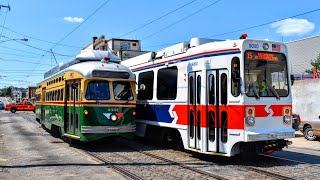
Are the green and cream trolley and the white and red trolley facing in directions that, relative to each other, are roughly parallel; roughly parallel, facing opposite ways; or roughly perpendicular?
roughly parallel

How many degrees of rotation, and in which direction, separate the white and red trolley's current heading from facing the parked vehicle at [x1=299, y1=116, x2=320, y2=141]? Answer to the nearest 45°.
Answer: approximately 90° to its left

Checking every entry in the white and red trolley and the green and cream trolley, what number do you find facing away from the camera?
0

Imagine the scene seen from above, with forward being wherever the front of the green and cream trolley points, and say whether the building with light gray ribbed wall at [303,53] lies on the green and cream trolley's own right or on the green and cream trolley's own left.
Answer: on the green and cream trolley's own left

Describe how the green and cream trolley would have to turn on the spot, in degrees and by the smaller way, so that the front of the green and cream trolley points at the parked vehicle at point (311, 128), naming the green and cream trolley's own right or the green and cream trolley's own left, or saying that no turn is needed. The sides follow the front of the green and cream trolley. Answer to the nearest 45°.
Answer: approximately 45° to the green and cream trolley's own left

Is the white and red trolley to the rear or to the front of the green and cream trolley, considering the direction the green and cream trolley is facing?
to the front

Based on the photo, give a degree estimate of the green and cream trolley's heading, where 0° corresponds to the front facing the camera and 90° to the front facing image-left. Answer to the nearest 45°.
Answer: approximately 315°

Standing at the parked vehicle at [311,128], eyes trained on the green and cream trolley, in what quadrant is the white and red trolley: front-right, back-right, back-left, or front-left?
front-left

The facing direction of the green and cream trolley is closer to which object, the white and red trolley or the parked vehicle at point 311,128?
the white and red trolley

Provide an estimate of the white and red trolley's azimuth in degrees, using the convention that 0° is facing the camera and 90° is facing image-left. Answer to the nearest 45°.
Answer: approximately 315°

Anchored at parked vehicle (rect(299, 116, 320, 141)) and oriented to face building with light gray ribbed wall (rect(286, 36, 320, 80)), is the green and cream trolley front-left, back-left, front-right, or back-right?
back-left

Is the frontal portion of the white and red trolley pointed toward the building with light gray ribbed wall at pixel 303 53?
no
